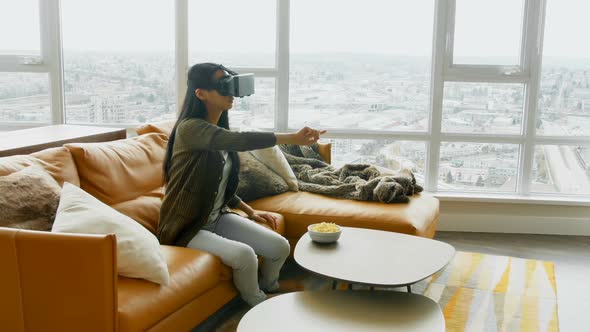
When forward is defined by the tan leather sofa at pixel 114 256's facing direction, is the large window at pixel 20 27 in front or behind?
behind

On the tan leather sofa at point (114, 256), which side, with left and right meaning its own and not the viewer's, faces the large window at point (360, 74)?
left

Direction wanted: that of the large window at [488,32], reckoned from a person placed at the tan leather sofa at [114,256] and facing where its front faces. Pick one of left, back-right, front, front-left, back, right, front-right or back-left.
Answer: left

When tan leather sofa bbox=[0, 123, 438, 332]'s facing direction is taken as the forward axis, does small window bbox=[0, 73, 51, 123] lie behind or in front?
behind

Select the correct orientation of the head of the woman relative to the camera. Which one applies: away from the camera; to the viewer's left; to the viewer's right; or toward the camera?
to the viewer's right

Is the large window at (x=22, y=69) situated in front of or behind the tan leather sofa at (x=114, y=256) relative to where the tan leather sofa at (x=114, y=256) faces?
behind

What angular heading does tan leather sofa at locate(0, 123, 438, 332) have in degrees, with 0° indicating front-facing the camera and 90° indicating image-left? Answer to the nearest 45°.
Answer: approximately 315°
